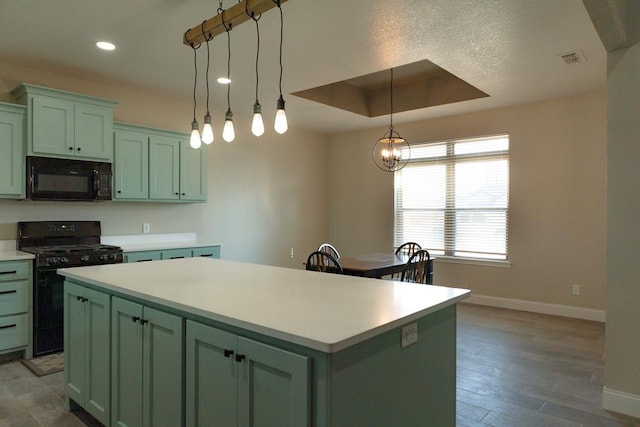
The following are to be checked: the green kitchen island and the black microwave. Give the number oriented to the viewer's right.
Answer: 0

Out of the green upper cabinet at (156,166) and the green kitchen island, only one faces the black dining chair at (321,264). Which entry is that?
the green upper cabinet

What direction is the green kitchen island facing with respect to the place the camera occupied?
facing the viewer and to the left of the viewer

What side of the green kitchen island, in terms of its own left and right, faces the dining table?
back

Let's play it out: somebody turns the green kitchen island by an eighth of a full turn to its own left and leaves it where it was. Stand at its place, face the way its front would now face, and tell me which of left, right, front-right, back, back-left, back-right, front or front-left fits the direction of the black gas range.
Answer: back-right

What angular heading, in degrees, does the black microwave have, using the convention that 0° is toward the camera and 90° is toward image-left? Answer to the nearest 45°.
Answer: approximately 0°

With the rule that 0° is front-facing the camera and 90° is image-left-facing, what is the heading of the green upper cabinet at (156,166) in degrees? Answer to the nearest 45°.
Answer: approximately 315°

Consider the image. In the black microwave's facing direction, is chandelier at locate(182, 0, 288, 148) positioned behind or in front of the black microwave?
in front

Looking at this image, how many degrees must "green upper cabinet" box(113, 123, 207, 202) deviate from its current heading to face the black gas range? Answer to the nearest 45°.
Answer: approximately 90° to its right

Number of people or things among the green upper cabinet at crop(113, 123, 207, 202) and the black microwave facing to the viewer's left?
0
